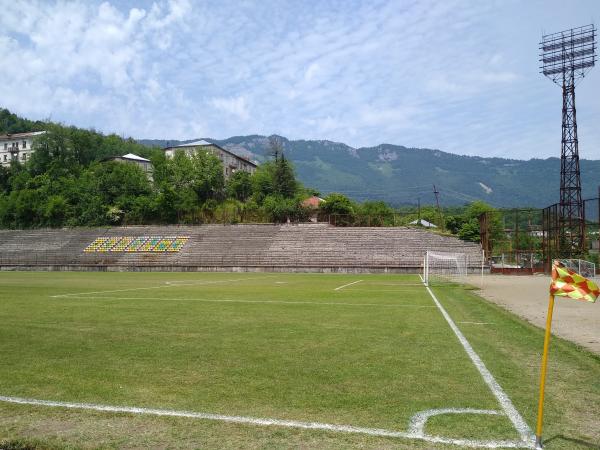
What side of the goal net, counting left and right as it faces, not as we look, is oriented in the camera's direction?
left

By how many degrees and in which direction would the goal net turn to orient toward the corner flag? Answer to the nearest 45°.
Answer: approximately 90° to its left
